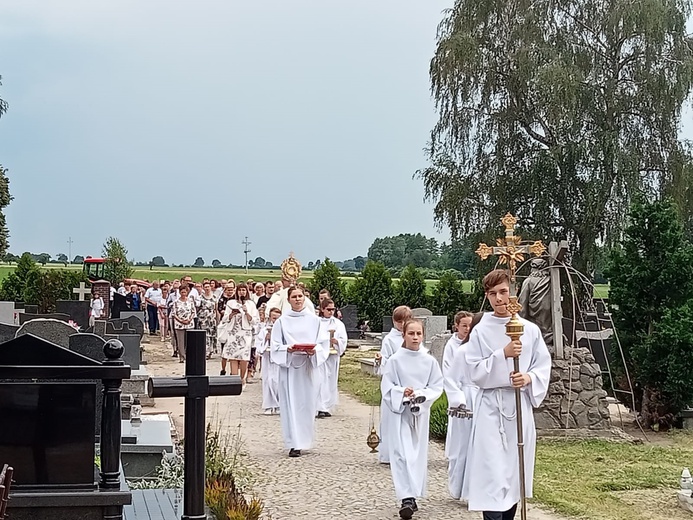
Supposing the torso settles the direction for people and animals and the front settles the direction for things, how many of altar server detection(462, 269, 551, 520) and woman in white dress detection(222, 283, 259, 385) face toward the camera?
2

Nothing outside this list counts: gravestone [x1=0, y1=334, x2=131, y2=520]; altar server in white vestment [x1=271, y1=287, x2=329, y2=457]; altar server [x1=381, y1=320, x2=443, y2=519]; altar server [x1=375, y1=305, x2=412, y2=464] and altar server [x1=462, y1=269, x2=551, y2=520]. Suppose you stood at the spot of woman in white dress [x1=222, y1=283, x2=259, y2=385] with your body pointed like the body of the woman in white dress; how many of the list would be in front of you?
5

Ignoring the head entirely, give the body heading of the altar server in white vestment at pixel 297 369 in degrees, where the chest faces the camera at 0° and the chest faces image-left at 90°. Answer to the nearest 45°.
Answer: approximately 0°

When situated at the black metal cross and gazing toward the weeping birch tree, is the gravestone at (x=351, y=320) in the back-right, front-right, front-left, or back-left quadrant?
front-left

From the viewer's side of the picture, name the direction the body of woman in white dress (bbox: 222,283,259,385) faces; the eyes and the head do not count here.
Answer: toward the camera

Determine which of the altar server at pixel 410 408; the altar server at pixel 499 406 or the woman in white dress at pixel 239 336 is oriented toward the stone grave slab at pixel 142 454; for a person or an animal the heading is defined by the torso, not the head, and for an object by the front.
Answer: the woman in white dress

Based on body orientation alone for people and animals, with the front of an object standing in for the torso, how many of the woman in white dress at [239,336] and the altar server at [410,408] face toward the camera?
2

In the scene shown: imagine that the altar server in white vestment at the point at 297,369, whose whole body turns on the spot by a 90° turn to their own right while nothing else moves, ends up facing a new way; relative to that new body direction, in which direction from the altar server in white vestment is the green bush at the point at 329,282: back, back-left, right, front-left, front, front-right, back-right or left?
right

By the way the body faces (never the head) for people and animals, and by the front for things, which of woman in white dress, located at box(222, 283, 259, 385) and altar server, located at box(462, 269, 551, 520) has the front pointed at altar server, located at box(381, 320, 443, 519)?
the woman in white dress

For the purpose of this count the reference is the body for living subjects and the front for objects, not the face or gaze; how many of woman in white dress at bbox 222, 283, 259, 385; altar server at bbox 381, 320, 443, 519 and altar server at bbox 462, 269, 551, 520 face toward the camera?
3

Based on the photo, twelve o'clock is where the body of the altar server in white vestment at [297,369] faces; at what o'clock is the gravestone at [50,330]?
The gravestone is roughly at 4 o'clock from the altar server in white vestment.

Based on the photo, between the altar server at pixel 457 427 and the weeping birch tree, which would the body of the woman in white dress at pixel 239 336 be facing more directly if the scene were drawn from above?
the altar server

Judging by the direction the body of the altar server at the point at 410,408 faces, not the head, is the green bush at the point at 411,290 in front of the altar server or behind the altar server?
behind
